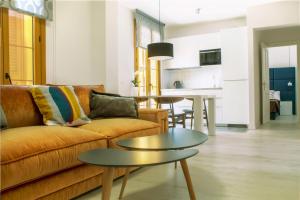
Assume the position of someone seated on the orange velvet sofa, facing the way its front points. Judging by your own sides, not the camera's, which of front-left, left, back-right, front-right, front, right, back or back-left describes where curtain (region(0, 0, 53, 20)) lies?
back-left

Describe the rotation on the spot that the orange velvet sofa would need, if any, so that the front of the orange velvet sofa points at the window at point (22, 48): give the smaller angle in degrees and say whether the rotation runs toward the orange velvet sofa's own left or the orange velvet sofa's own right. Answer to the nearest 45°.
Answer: approximately 135° to the orange velvet sofa's own left

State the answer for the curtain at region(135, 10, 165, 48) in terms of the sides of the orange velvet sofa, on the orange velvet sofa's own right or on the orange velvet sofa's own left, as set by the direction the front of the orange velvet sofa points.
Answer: on the orange velvet sofa's own left

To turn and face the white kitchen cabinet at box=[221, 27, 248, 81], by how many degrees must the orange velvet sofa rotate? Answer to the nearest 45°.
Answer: approximately 90° to its left

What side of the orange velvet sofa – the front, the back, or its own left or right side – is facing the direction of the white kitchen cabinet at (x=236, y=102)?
left

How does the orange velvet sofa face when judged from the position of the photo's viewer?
facing the viewer and to the right of the viewer
